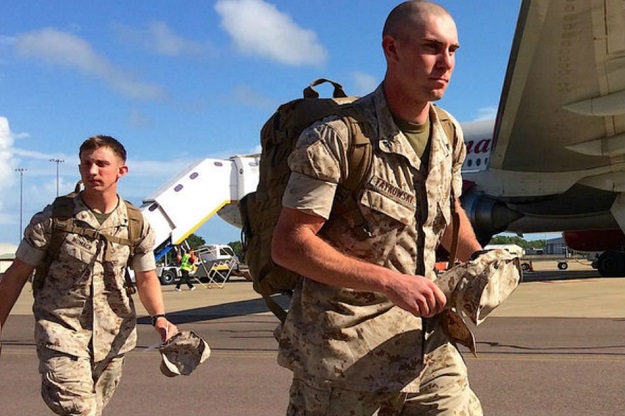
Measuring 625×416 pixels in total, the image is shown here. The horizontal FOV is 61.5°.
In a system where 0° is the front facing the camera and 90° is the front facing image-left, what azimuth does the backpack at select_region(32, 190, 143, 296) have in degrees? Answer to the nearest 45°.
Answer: approximately 180°

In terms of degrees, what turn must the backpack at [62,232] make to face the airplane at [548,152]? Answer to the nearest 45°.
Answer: approximately 45° to its right
